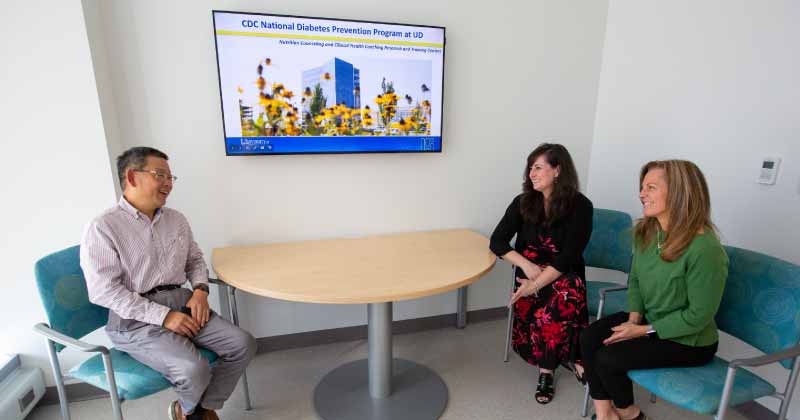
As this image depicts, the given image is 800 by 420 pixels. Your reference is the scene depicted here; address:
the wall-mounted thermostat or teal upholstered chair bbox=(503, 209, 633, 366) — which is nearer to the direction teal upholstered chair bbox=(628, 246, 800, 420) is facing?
the teal upholstered chair

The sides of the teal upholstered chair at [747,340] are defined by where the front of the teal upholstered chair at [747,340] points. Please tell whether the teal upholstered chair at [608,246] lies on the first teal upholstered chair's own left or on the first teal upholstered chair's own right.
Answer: on the first teal upholstered chair's own right

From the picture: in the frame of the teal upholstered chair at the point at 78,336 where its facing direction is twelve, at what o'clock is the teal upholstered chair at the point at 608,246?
the teal upholstered chair at the point at 608,246 is roughly at 11 o'clock from the teal upholstered chair at the point at 78,336.

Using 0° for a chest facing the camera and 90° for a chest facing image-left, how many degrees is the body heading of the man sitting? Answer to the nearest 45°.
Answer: approximately 315°

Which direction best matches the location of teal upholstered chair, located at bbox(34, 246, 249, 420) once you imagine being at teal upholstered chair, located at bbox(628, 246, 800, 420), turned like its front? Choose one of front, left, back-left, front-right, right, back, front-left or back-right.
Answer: front

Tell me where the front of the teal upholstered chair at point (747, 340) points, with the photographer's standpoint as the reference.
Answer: facing the viewer and to the left of the viewer

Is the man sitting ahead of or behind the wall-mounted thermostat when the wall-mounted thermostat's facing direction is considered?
ahead

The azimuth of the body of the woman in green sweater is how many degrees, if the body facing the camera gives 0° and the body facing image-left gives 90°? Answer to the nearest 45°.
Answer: approximately 45°

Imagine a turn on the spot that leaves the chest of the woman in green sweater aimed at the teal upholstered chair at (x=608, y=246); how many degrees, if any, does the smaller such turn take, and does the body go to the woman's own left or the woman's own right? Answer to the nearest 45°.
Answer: approximately 90° to the woman's own right

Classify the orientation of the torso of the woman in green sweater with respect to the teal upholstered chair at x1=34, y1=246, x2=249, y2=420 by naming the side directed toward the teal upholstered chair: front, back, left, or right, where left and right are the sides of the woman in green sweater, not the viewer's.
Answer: front

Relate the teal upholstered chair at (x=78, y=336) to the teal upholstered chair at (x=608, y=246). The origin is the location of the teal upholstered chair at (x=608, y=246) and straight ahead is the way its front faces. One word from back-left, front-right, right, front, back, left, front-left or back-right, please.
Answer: front

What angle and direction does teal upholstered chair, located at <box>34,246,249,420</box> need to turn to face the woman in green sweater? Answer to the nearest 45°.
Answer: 0° — it already faces them

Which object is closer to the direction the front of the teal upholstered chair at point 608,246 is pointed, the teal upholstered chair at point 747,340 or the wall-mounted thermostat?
the teal upholstered chair

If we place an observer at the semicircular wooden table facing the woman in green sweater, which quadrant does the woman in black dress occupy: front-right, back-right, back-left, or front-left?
front-left

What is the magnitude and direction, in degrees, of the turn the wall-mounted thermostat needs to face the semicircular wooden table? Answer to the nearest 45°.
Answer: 0° — it already faces it

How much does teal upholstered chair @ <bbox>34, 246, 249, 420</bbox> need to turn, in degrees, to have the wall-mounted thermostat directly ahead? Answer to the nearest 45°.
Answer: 0° — it already faces it

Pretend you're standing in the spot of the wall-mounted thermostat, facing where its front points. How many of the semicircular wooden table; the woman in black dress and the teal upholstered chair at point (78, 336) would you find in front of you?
3

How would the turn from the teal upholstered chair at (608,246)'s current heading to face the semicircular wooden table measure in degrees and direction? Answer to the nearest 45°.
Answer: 0° — it already faces it
